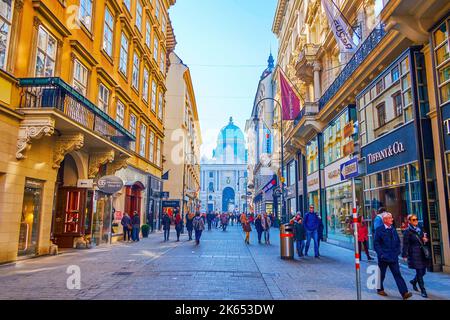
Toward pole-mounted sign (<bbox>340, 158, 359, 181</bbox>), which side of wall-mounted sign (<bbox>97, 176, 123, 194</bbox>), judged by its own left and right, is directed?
front

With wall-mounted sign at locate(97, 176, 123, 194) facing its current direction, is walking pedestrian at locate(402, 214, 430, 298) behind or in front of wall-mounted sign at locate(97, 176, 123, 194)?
in front

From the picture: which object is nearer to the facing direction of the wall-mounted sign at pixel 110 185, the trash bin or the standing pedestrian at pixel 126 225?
the trash bin

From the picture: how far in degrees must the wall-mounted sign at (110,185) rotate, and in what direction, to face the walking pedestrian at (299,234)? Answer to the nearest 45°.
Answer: approximately 45° to its left

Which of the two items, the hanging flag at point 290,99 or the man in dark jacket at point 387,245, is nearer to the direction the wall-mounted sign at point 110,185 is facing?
the man in dark jacket

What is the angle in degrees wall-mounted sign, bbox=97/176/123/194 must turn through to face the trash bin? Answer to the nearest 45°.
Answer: approximately 45° to its left

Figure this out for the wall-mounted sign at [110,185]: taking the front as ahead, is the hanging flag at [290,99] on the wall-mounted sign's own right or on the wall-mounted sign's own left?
on the wall-mounted sign's own left
